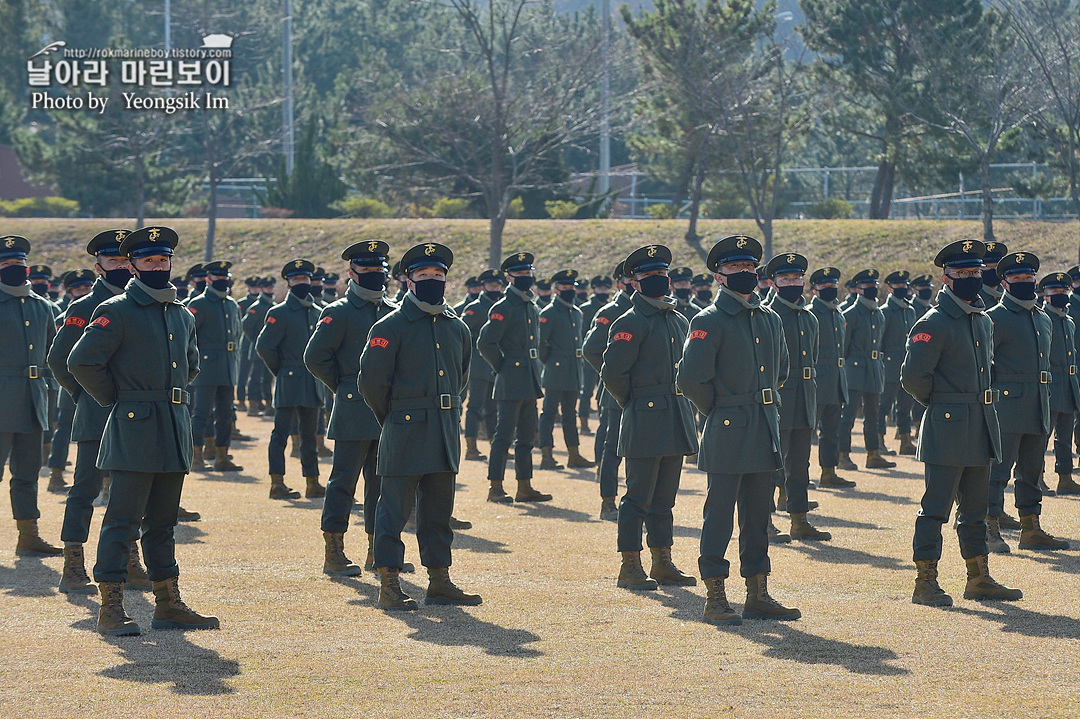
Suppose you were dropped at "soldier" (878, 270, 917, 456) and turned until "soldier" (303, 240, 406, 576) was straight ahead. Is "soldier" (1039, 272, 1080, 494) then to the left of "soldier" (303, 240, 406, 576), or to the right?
left

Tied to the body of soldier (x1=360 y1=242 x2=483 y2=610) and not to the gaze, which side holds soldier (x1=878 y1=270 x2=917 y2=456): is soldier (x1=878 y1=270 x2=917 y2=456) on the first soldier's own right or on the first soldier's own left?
on the first soldier's own left

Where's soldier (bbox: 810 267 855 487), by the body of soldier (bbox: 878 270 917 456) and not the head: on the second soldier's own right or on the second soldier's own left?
on the second soldier's own right

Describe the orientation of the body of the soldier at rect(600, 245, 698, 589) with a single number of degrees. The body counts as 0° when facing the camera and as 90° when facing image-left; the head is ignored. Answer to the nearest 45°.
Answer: approximately 315°

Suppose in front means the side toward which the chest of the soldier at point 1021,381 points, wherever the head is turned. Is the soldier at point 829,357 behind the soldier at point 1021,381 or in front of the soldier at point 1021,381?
behind
